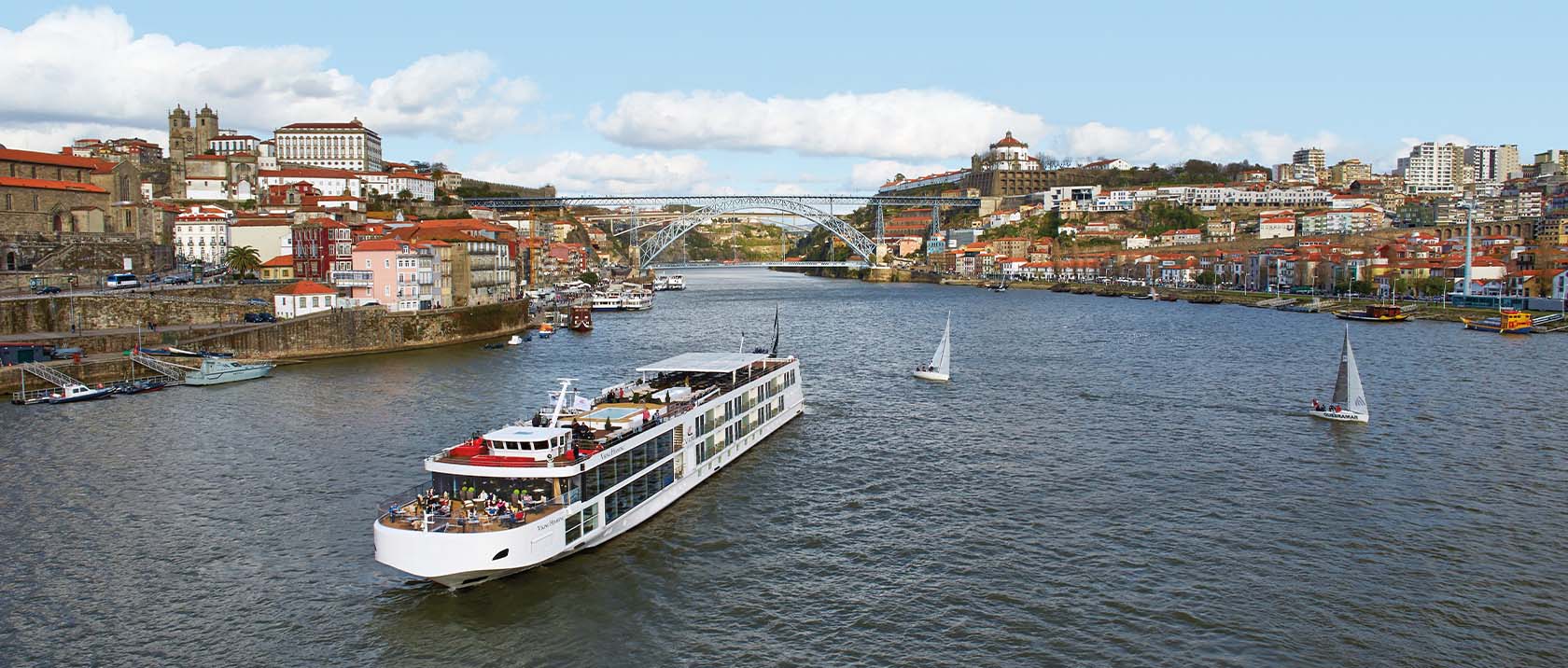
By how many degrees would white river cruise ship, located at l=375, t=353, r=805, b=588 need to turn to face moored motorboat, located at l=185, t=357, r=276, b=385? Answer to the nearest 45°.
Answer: approximately 90° to its right

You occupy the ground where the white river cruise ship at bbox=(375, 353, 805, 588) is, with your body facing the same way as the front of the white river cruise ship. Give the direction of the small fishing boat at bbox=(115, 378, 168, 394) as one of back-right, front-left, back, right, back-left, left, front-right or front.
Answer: right

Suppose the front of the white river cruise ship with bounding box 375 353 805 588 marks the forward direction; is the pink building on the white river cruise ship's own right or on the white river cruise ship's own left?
on the white river cruise ship's own right

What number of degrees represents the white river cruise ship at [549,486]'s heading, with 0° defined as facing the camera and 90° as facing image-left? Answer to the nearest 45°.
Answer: approximately 45°

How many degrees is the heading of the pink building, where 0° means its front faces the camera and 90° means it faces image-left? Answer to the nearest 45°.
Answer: approximately 315°

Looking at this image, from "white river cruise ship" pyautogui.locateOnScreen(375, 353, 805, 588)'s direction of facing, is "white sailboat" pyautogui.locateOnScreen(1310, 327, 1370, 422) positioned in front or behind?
behind

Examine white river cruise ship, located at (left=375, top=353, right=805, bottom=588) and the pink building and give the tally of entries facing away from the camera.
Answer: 0

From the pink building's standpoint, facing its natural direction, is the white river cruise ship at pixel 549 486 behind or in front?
in front

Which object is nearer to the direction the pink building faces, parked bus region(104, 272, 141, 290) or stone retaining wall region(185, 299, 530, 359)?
the stone retaining wall

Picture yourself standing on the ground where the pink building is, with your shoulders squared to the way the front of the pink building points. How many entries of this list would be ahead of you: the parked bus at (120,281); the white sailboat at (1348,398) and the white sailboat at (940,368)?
2

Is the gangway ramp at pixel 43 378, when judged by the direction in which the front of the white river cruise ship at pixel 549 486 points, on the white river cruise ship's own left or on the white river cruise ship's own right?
on the white river cruise ship's own right

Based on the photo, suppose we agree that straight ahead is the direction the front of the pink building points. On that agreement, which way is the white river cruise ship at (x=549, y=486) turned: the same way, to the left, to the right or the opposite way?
to the right

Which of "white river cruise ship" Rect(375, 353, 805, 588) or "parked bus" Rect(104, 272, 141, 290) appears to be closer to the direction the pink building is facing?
the white river cruise ship

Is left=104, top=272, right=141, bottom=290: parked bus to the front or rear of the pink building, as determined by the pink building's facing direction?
to the rear
